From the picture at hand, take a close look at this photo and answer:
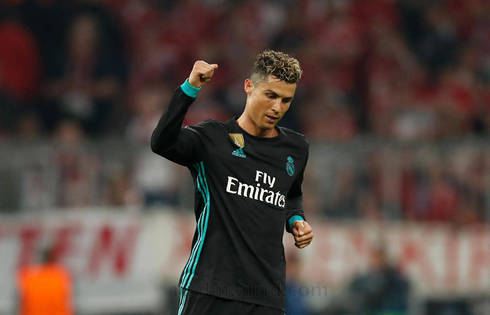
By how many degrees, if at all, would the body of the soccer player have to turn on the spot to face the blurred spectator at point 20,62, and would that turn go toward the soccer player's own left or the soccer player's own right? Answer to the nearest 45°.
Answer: approximately 180°

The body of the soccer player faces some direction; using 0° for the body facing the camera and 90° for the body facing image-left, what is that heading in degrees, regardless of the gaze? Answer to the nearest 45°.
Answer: approximately 315°

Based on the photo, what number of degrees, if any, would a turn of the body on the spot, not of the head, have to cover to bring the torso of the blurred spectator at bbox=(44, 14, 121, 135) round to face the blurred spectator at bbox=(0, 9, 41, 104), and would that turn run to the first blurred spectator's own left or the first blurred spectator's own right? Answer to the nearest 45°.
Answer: approximately 90° to the first blurred spectator's own right
